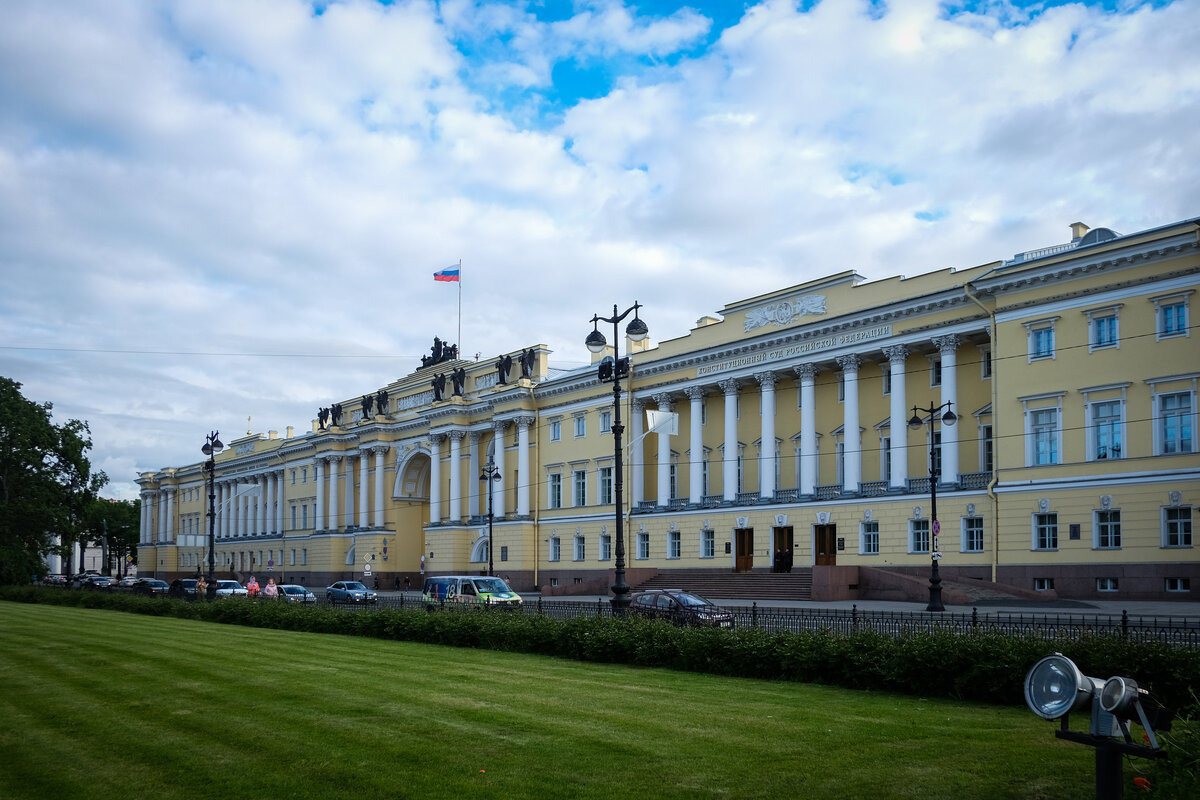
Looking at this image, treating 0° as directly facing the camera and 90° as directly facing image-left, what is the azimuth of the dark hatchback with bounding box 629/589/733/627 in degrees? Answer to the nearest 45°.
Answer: approximately 315°
